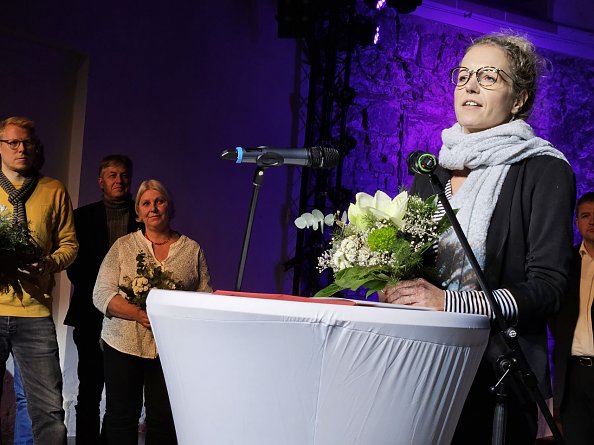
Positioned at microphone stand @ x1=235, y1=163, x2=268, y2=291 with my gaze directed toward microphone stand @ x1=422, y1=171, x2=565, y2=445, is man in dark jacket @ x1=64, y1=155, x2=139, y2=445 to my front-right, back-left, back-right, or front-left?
back-left

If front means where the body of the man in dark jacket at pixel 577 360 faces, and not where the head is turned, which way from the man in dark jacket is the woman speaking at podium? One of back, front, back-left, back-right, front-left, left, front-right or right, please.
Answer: front

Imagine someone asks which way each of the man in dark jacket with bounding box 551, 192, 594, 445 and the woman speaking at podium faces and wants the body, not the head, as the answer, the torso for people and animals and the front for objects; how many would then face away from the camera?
0

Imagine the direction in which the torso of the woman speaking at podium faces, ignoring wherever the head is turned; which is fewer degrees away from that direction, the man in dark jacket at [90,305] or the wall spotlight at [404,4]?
the man in dark jacket

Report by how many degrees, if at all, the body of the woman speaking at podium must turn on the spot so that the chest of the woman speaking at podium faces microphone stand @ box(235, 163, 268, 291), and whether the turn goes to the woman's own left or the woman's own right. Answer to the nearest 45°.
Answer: approximately 45° to the woman's own right

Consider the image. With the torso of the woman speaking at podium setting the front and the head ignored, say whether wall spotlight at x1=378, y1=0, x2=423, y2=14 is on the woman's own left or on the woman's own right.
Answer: on the woman's own right

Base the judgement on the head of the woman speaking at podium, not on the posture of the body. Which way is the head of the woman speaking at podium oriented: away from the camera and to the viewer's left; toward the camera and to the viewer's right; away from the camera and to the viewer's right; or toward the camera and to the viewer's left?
toward the camera and to the viewer's left

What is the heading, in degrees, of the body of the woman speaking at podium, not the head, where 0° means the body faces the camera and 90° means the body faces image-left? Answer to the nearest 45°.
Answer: approximately 45°

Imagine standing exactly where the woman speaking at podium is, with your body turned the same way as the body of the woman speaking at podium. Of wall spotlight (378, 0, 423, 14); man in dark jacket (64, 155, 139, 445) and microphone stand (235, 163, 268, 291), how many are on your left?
0

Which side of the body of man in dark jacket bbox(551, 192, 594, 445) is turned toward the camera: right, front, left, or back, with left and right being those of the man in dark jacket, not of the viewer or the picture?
front

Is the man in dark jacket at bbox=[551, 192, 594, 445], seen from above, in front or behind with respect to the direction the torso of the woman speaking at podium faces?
behind
